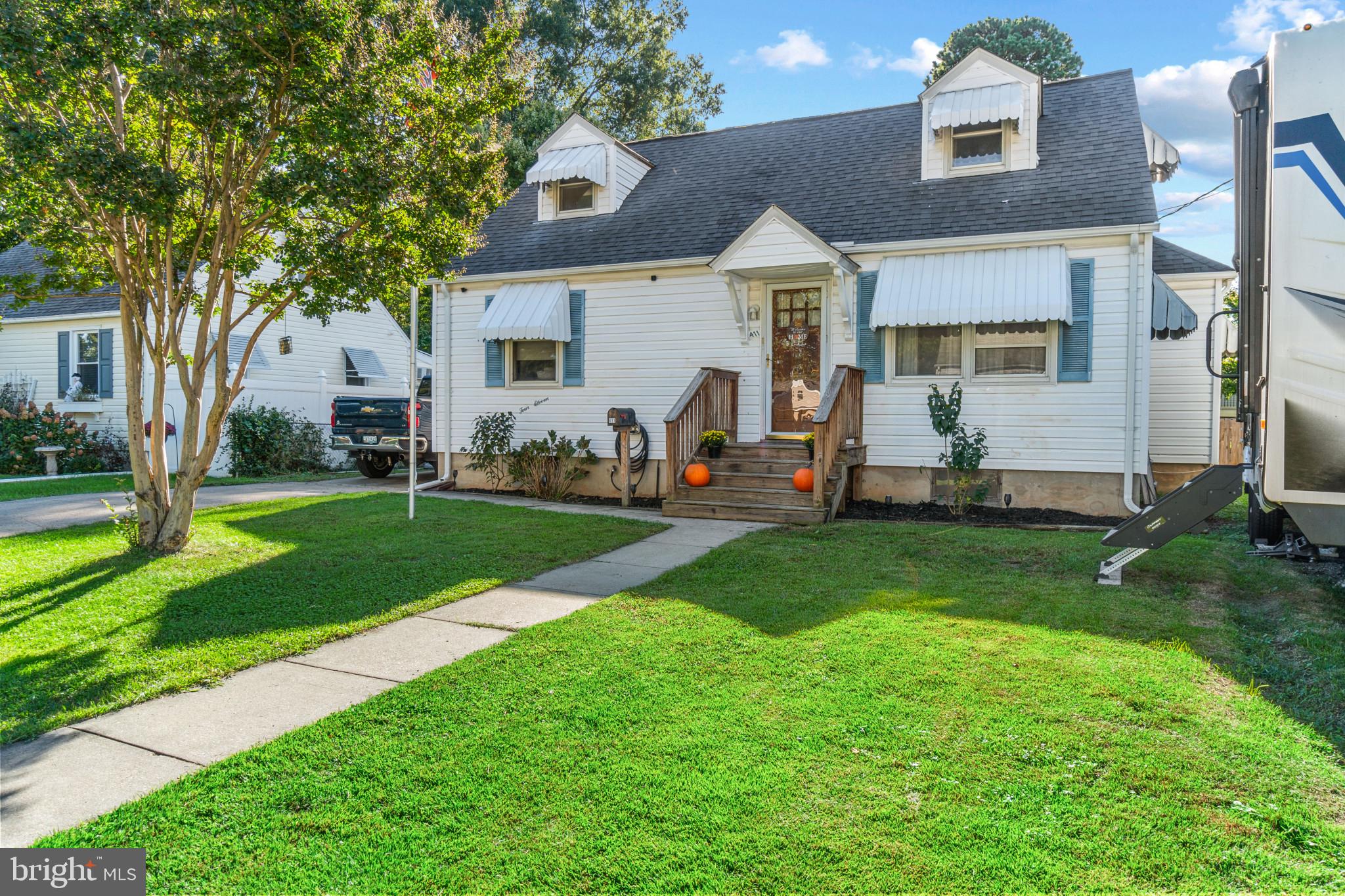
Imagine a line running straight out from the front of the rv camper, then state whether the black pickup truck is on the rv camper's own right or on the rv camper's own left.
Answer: on the rv camper's own right

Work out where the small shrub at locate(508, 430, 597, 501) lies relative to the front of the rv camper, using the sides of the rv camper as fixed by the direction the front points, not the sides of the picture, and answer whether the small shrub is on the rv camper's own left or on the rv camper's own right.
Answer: on the rv camper's own right

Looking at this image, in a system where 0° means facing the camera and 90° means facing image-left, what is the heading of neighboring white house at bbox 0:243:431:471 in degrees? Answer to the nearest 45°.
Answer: approximately 45°

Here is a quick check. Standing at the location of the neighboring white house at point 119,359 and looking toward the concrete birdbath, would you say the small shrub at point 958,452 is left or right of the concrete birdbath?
left

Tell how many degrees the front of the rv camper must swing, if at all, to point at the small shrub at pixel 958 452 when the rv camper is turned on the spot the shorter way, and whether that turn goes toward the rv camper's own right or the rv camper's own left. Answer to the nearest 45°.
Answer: approximately 135° to the rv camper's own right

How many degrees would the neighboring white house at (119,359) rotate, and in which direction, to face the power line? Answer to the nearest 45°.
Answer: approximately 90° to its left

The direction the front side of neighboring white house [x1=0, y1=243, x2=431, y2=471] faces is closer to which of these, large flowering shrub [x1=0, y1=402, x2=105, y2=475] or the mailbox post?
the large flowering shrub

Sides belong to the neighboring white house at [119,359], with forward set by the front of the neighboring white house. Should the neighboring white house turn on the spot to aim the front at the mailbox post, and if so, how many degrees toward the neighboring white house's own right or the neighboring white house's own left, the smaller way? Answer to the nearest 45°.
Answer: approximately 90° to the neighboring white house's own left

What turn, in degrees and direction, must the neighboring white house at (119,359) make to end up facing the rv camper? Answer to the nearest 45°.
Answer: approximately 45° to its left

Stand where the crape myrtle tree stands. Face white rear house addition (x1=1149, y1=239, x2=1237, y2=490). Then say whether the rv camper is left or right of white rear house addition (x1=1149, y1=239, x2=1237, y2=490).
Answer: right

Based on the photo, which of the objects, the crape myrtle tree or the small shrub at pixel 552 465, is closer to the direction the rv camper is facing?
the crape myrtle tree

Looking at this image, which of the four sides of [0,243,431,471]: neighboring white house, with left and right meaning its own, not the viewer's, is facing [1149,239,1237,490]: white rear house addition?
left
